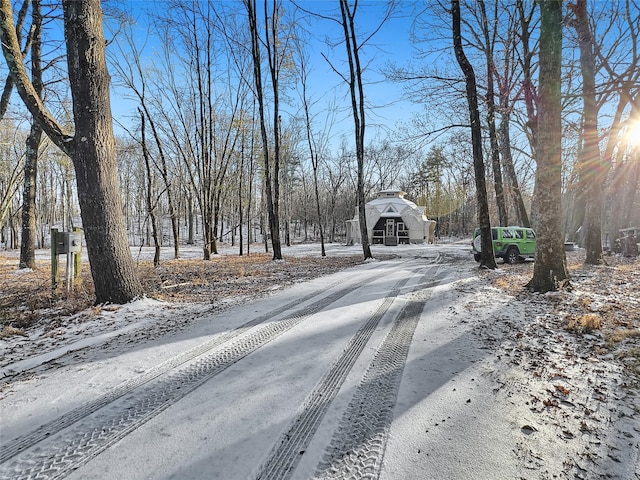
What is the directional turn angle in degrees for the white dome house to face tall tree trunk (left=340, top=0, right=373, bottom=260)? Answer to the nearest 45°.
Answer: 0° — it already faces it

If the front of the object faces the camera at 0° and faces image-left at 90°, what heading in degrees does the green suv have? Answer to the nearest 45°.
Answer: approximately 225°

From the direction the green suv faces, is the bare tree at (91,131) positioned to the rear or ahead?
to the rear

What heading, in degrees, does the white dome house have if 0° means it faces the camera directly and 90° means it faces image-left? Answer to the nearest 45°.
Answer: approximately 0°

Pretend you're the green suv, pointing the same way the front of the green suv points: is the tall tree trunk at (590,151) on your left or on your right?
on your right

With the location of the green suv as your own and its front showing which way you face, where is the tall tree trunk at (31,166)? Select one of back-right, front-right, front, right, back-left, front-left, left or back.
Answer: back

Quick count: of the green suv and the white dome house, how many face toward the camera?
1
